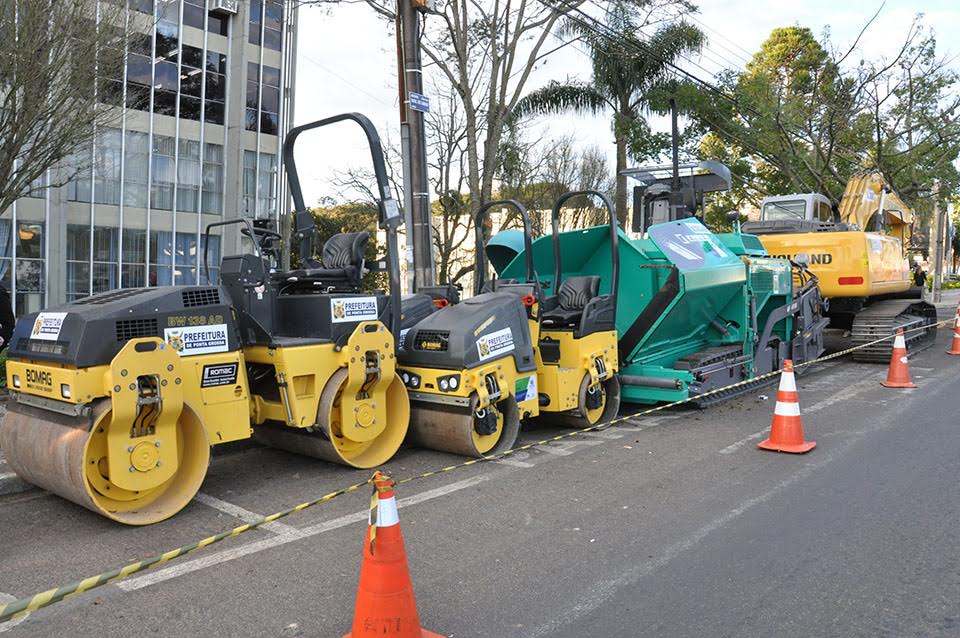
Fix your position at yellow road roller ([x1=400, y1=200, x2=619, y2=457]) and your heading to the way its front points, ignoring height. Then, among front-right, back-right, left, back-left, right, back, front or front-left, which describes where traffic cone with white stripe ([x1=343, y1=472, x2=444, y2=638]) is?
front-left

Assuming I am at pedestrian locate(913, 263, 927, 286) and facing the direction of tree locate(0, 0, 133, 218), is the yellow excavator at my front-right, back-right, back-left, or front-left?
front-left

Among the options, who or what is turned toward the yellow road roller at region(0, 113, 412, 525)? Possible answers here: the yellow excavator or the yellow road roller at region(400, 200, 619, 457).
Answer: the yellow road roller at region(400, 200, 619, 457)

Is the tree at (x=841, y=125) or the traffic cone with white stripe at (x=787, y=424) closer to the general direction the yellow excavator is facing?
the tree

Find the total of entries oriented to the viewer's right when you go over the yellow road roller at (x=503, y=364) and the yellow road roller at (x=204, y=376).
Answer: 0

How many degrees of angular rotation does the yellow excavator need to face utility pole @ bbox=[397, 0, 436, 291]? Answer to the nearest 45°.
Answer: approximately 180°

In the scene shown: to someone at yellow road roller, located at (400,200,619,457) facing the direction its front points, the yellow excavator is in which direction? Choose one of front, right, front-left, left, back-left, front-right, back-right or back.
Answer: back

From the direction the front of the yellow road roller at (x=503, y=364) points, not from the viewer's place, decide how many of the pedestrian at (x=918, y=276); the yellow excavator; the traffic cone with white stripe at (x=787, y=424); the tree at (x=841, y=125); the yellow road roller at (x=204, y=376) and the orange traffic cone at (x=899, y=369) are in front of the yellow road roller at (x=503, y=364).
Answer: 1

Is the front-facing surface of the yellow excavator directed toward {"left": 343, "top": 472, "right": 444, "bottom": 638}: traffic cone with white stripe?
no

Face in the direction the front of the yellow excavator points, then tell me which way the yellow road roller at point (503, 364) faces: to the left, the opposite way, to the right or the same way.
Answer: the opposite way

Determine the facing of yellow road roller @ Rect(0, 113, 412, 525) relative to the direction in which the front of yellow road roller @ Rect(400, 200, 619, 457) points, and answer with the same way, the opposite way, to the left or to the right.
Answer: the same way

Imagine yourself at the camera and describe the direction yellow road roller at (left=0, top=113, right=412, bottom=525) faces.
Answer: facing the viewer and to the left of the viewer

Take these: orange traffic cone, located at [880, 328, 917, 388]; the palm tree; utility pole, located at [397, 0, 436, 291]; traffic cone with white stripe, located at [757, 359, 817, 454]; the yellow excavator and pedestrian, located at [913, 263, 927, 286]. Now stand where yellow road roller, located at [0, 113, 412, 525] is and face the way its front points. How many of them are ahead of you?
0

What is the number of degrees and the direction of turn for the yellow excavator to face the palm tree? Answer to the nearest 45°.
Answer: approximately 90° to its left

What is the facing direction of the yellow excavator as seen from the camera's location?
facing away from the viewer and to the right of the viewer

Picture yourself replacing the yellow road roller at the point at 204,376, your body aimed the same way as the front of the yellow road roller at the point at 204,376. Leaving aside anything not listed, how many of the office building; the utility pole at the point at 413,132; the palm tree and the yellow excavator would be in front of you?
0

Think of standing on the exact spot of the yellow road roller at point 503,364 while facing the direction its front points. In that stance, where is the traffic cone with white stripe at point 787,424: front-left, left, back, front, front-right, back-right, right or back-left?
back-left

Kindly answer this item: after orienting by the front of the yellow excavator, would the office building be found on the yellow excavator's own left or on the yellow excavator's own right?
on the yellow excavator's own left

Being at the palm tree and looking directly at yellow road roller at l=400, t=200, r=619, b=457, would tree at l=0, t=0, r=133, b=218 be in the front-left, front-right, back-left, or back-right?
front-right

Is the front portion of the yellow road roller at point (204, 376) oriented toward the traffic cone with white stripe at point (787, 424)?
no
